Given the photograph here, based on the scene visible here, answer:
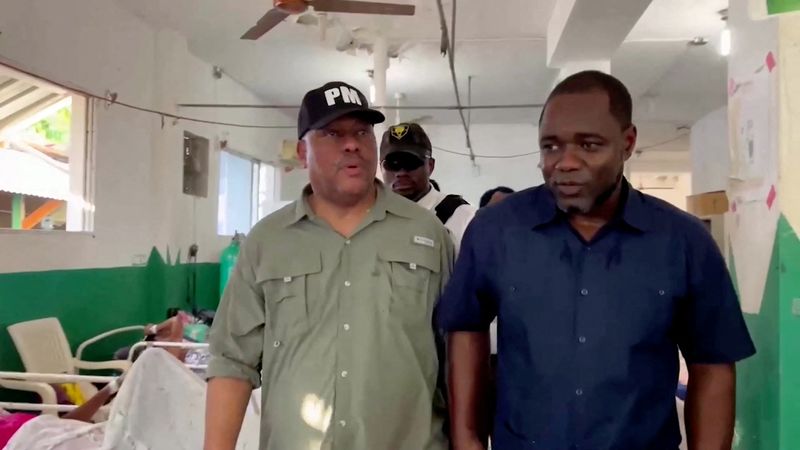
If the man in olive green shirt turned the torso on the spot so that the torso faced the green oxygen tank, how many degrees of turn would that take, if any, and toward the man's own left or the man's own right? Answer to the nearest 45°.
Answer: approximately 180°

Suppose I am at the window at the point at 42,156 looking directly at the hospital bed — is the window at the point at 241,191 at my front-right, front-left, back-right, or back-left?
back-left

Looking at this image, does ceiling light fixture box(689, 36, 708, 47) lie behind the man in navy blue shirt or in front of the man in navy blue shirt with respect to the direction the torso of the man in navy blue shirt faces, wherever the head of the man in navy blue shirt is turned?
behind

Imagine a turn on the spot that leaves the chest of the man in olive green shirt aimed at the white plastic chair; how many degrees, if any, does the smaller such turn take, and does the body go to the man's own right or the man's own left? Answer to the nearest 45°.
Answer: approximately 135° to the man's own right

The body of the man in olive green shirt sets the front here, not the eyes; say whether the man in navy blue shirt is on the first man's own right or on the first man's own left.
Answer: on the first man's own left

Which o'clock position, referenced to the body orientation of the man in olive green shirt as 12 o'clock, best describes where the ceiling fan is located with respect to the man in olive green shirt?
The ceiling fan is roughly at 6 o'clock from the man in olive green shirt.

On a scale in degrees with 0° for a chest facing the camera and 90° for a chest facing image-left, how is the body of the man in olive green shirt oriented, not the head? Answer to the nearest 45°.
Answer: approximately 0°

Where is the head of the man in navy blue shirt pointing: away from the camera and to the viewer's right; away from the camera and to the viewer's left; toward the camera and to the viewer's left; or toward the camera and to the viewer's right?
toward the camera and to the viewer's left

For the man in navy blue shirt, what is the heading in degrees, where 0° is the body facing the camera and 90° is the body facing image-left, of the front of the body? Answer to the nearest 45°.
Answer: approximately 0°

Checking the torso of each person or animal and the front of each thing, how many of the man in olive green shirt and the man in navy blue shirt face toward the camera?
2

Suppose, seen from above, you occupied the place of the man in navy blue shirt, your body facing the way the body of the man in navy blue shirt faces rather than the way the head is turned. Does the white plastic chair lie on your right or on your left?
on your right

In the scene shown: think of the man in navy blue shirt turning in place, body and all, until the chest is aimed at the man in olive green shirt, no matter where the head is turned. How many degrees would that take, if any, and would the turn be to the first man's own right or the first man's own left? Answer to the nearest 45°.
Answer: approximately 90° to the first man's own right
